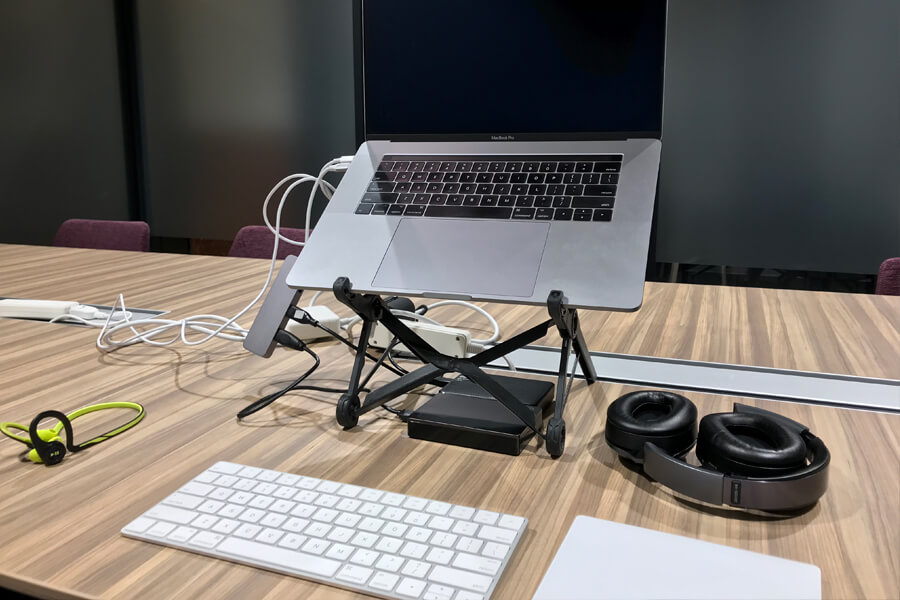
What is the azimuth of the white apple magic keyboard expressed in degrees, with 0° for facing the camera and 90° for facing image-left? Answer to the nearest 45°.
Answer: approximately 45°

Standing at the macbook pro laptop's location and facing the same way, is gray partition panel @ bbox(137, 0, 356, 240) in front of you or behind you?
behind

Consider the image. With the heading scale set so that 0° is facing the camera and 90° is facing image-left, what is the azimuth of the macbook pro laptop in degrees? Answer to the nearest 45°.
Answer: approximately 0°

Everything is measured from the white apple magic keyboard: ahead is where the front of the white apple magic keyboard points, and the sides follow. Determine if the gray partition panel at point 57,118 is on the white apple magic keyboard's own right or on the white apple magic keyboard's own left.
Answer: on the white apple magic keyboard's own right

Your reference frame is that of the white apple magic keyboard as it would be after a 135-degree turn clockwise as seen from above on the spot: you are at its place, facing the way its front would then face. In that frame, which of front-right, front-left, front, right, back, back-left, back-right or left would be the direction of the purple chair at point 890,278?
front-right
